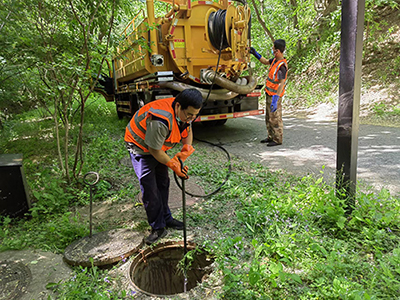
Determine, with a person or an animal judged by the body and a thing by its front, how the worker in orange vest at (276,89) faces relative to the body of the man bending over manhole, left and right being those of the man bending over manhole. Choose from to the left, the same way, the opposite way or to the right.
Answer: the opposite way

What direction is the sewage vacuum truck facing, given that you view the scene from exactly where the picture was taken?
facing away from the viewer and to the left of the viewer

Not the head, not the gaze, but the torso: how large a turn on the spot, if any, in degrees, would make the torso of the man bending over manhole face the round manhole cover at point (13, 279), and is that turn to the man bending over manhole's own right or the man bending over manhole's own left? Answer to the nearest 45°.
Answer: approximately 135° to the man bending over manhole's own right

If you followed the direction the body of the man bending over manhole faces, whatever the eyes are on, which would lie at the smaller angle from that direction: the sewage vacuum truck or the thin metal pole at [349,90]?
the thin metal pole

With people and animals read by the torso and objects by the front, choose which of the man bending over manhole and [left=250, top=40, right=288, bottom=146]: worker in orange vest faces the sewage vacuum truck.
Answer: the worker in orange vest

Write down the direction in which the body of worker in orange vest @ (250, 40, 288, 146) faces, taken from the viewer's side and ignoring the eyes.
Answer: to the viewer's left

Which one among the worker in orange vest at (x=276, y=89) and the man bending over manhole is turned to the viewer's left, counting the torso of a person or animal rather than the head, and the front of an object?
the worker in orange vest

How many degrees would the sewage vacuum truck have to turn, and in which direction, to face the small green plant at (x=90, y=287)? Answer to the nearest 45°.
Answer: approximately 135° to its left

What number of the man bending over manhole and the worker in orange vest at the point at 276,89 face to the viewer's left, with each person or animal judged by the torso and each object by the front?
1

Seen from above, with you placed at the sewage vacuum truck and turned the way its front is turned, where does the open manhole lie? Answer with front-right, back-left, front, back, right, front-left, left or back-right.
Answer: back-left

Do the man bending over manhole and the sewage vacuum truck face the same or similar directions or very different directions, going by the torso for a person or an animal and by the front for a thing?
very different directions

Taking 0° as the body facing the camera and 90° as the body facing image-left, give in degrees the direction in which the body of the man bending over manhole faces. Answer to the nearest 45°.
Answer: approximately 315°
